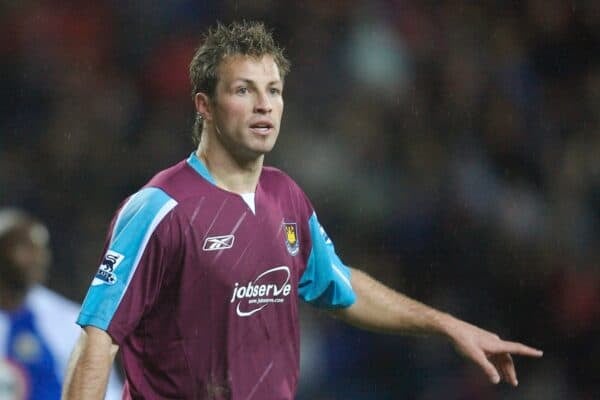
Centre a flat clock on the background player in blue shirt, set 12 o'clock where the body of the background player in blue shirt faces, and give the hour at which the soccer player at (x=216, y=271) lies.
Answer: The soccer player is roughly at 10 o'clock from the background player in blue shirt.

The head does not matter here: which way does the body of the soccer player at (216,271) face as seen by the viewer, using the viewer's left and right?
facing the viewer and to the right of the viewer

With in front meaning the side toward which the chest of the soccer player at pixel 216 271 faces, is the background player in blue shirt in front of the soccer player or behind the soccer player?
behind

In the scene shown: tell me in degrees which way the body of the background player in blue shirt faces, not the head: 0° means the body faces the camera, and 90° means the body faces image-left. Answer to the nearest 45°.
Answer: approximately 45°

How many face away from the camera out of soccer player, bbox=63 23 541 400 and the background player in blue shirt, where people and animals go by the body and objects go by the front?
0

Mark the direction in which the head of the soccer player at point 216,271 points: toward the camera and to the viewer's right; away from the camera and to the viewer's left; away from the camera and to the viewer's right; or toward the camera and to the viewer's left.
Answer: toward the camera and to the viewer's right
